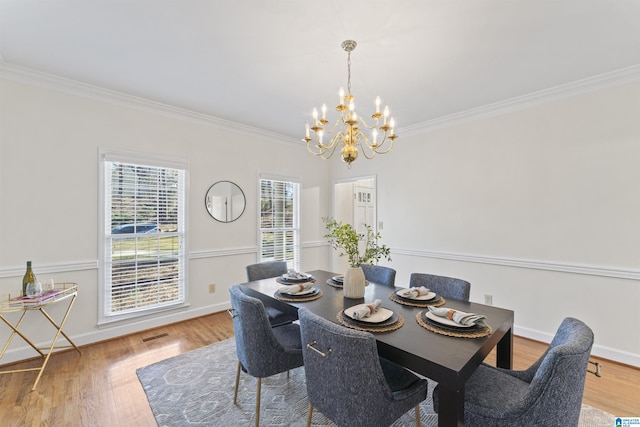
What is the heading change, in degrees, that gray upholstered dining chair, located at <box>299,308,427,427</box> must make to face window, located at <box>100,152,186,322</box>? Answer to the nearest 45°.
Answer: approximately 90° to its left

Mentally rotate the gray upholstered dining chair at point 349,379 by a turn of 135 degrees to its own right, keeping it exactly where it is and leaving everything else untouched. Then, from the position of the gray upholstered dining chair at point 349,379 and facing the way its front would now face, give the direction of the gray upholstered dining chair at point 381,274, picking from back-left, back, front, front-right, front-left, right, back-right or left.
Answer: back

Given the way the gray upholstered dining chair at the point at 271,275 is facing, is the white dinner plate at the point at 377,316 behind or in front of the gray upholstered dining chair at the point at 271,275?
in front

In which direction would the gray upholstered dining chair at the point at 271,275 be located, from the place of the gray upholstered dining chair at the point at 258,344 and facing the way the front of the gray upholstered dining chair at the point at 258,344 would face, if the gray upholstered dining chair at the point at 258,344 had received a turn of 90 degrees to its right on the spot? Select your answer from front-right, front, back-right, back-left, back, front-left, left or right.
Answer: back-left

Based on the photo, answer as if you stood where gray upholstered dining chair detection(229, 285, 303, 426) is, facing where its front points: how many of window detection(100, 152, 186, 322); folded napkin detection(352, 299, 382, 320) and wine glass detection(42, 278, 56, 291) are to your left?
2

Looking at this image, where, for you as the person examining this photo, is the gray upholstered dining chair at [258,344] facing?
facing away from the viewer and to the right of the viewer

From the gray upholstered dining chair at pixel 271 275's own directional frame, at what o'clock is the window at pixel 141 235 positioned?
The window is roughly at 5 o'clock from the gray upholstered dining chair.

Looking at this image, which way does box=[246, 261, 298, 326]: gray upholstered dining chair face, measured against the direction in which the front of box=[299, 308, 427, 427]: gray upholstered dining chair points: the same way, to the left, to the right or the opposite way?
to the right

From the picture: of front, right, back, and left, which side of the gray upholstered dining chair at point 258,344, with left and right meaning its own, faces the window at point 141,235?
left

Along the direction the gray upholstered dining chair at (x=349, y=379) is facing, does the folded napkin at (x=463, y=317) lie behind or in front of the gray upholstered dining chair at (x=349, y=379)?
in front

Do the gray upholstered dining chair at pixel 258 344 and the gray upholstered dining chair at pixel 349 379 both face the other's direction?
no

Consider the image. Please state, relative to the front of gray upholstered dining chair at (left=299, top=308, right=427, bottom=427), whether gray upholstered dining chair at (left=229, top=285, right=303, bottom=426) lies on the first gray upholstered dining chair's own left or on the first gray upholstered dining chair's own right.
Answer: on the first gray upholstered dining chair's own left

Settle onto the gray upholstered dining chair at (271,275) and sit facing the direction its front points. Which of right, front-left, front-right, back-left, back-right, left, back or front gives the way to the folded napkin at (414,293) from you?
front

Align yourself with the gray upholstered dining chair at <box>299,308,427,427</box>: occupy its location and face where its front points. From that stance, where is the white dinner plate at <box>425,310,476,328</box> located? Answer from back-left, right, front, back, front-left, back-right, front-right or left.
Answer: front

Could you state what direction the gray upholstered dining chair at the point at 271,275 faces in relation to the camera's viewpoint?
facing the viewer and to the right of the viewer

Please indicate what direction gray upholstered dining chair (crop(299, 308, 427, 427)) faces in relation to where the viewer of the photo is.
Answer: facing away from the viewer and to the right of the viewer

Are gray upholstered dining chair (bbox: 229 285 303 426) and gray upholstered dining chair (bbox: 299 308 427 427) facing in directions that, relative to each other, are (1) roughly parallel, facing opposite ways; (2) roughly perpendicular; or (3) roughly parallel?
roughly parallel

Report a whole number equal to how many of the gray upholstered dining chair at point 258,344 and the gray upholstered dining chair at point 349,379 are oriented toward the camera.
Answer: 0
